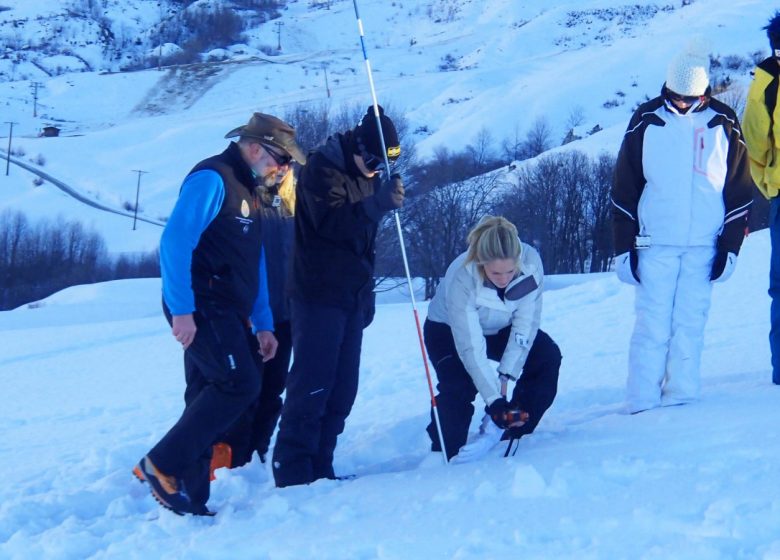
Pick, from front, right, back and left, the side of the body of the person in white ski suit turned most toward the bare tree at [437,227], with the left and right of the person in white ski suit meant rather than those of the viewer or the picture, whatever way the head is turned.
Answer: back

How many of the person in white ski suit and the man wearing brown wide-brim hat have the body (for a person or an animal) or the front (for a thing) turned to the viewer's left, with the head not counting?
0

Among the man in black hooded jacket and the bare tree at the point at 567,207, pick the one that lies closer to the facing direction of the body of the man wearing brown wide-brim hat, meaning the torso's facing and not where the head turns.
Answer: the man in black hooded jacket

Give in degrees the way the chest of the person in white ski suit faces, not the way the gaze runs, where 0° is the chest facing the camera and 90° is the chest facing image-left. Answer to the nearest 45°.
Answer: approximately 0°

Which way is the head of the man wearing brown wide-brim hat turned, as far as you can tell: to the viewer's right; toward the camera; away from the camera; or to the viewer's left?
to the viewer's right

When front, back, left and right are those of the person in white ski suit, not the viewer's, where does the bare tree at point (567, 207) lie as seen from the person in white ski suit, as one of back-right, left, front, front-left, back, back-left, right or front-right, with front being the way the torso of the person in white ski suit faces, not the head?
back

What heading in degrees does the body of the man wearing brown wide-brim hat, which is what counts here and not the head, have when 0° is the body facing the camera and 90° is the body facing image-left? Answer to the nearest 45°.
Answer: approximately 315°

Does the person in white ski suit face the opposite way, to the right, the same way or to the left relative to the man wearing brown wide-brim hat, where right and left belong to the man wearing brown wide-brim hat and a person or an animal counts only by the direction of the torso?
to the right

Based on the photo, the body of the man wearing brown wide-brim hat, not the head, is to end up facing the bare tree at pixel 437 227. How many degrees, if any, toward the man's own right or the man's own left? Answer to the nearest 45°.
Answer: approximately 135° to the man's own left

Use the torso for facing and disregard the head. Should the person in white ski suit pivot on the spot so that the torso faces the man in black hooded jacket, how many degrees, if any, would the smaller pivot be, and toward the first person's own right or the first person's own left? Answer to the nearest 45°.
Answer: approximately 45° to the first person's own right
